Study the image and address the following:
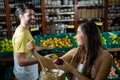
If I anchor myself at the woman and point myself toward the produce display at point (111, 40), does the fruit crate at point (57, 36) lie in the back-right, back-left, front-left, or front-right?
front-left

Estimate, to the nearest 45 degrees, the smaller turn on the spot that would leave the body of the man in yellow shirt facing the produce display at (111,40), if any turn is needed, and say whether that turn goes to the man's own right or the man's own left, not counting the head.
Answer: approximately 45° to the man's own left

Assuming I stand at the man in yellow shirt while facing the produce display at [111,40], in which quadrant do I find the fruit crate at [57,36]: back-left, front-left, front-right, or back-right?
front-left

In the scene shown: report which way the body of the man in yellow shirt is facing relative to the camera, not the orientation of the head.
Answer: to the viewer's right

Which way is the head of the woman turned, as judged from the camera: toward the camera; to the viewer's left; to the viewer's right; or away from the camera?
to the viewer's left
